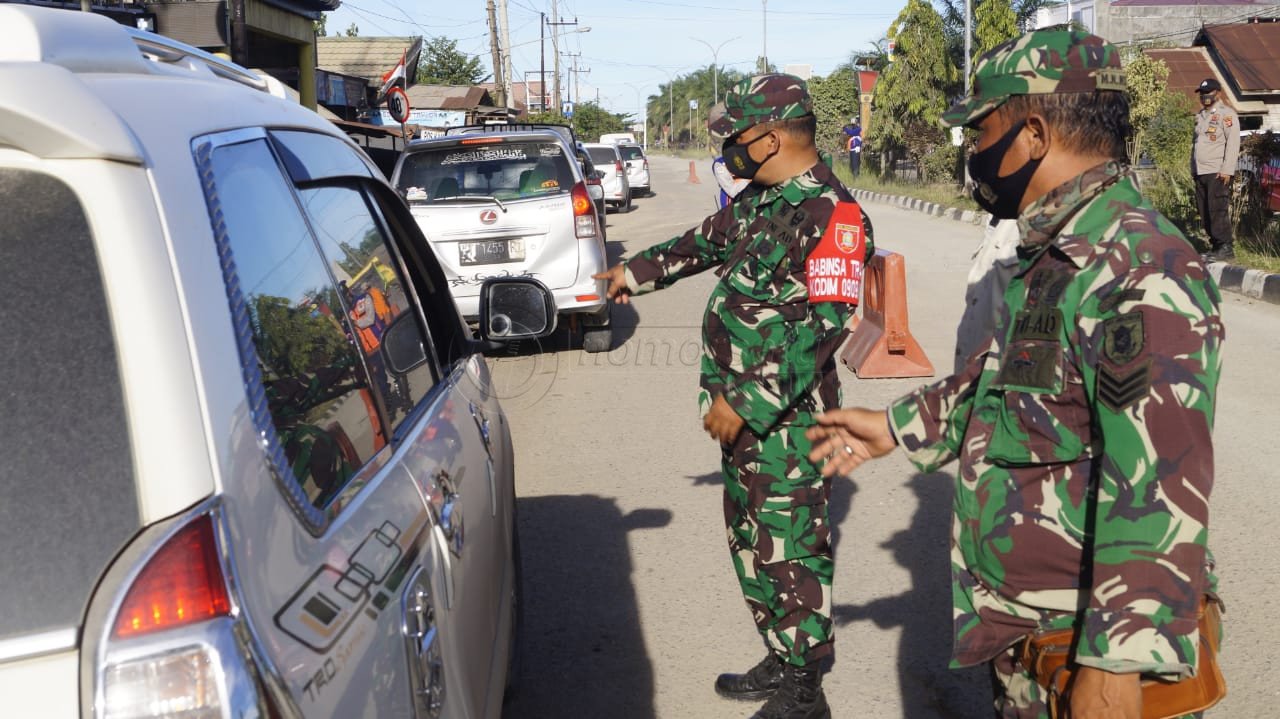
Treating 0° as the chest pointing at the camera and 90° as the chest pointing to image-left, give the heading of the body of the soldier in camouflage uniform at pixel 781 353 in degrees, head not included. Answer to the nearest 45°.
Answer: approximately 45°

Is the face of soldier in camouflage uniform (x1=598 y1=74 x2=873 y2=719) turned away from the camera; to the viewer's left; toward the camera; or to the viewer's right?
to the viewer's left

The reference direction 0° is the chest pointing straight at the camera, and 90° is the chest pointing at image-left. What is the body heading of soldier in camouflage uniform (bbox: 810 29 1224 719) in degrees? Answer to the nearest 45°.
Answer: approximately 90°

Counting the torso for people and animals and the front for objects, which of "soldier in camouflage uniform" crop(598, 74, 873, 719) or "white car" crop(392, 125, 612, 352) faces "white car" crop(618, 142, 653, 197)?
"white car" crop(392, 125, 612, 352)

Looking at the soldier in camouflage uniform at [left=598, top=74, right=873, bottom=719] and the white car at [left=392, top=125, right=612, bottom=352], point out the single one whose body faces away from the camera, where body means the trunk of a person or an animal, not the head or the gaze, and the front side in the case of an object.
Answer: the white car

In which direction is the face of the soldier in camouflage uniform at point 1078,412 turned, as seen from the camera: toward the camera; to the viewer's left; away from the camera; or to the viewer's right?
to the viewer's left

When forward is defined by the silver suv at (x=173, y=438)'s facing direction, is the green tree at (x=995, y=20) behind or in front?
in front

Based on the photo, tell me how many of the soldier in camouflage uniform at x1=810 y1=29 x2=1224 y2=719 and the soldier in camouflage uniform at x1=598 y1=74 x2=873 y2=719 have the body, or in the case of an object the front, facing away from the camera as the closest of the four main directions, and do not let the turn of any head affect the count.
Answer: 0

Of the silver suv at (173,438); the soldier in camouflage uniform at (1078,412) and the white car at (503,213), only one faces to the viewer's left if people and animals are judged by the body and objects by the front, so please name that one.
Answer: the soldier in camouflage uniform

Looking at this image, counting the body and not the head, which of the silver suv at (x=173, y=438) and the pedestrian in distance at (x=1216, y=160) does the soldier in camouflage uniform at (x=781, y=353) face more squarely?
the silver suv

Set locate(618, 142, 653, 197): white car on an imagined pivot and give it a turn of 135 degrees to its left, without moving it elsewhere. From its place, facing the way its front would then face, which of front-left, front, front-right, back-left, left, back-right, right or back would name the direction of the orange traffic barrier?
front-left

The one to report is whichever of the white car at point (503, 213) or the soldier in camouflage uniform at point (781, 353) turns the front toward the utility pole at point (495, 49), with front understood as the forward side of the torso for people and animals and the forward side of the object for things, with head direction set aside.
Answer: the white car

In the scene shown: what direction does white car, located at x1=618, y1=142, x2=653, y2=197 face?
away from the camera

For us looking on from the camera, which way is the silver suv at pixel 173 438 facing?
facing away from the viewer and to the right of the viewer

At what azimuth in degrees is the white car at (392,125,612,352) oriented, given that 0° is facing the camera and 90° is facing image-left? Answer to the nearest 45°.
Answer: approximately 180°
